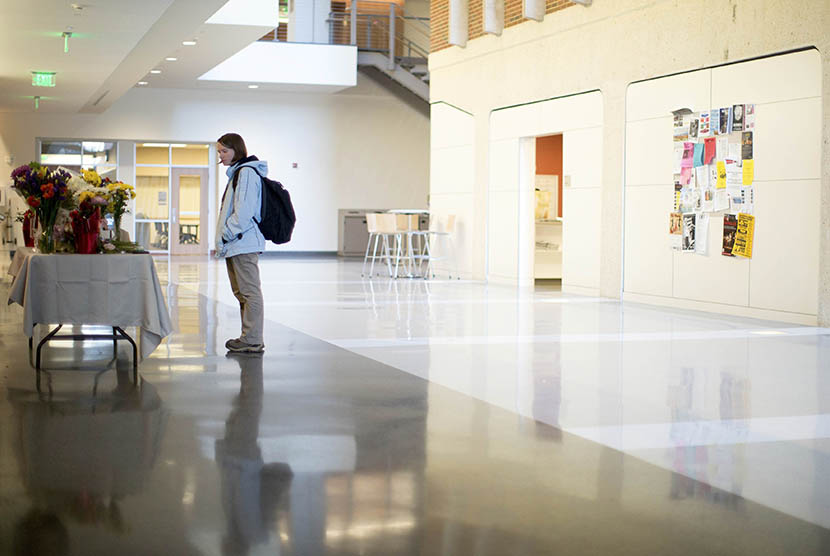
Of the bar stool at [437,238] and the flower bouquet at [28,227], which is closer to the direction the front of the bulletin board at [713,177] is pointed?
the flower bouquet

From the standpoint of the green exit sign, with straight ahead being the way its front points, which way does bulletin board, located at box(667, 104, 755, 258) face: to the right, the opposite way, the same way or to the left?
to the right

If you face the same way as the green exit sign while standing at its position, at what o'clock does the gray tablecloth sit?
The gray tablecloth is roughly at 12 o'clock from the green exit sign.

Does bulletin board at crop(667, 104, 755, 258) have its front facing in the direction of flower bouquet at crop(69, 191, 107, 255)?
yes

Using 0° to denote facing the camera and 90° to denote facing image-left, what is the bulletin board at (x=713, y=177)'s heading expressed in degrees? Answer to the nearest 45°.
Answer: approximately 45°

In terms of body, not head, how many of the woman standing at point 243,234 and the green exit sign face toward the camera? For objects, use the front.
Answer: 1

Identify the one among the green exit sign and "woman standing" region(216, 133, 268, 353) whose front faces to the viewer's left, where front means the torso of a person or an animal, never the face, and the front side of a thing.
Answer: the woman standing

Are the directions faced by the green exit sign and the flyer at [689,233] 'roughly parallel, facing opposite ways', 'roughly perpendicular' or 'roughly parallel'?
roughly perpendicular

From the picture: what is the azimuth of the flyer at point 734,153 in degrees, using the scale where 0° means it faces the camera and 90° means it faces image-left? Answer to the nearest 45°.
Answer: approximately 45°

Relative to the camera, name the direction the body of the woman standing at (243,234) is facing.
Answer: to the viewer's left

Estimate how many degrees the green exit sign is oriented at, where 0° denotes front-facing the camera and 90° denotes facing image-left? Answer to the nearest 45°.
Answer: approximately 0°
